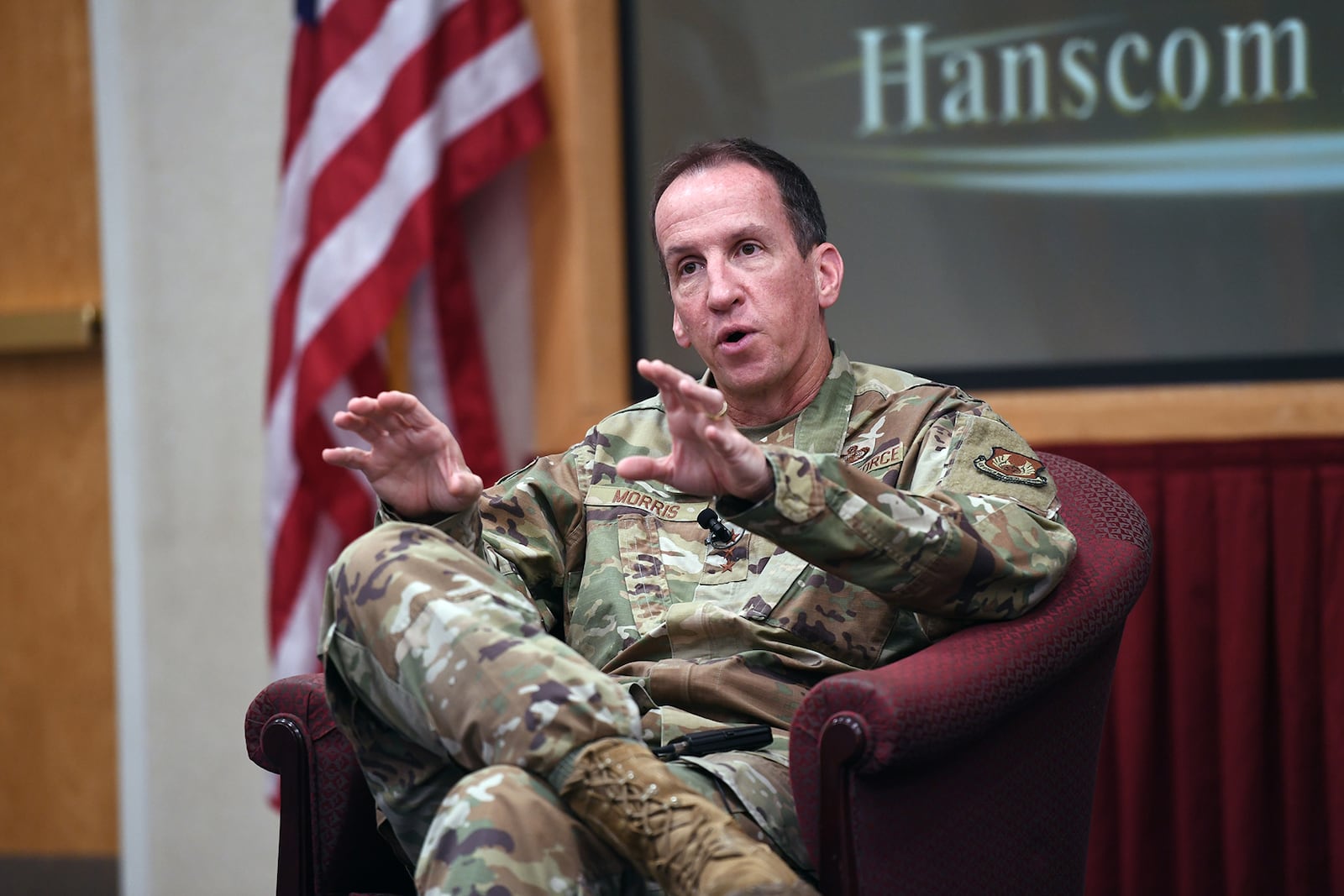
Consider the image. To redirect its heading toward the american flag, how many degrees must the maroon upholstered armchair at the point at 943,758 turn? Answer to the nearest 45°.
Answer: approximately 90° to its right

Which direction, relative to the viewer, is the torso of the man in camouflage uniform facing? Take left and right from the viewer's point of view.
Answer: facing the viewer and to the left of the viewer

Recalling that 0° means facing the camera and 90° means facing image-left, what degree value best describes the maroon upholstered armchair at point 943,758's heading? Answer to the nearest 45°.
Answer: approximately 45°

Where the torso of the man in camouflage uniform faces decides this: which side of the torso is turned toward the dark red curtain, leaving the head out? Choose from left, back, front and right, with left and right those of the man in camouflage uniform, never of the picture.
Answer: back

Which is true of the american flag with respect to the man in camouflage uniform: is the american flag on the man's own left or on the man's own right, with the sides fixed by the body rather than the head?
on the man's own right

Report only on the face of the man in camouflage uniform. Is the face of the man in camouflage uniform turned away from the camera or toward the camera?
toward the camera
